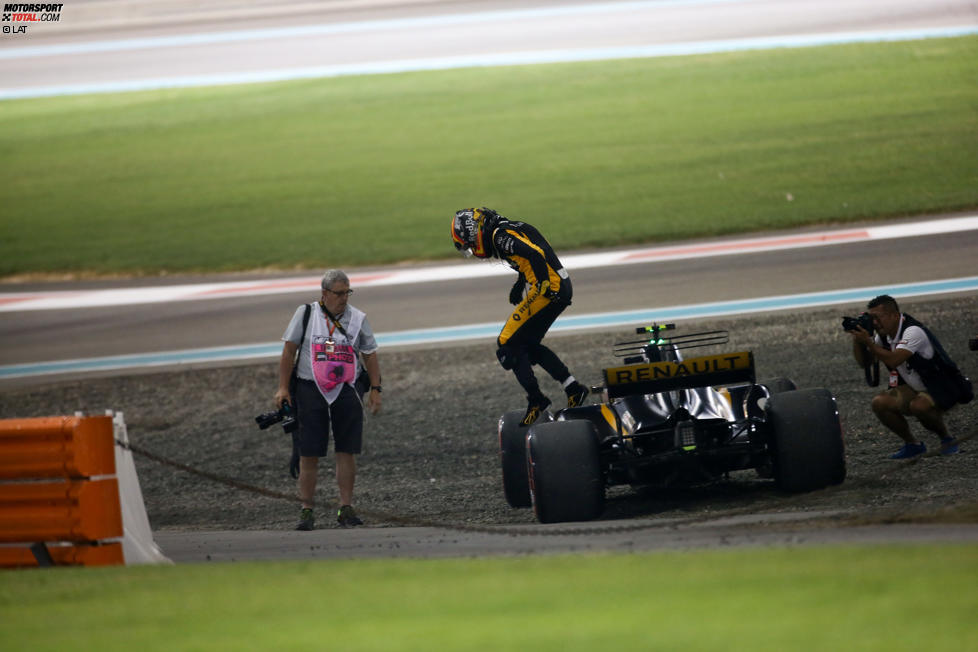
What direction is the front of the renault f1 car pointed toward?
away from the camera

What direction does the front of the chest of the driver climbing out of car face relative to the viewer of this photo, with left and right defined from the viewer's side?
facing to the left of the viewer

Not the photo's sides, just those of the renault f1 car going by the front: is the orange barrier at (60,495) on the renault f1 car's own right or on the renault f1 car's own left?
on the renault f1 car's own left

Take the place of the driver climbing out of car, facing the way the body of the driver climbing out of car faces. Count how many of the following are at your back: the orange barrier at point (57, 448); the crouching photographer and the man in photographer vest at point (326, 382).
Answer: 1

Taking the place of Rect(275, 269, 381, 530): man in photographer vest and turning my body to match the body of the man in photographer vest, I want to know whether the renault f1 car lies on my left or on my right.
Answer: on my left

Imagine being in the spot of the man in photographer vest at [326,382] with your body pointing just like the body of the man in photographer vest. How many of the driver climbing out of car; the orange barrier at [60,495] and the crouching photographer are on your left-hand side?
2

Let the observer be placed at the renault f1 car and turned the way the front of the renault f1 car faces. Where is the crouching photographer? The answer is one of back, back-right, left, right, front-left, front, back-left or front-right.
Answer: front-right

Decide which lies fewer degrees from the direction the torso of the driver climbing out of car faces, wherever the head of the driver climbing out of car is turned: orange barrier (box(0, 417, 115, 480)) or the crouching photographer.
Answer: the orange barrier

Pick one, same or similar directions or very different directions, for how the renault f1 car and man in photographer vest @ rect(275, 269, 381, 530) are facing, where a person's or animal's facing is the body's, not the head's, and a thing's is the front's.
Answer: very different directions

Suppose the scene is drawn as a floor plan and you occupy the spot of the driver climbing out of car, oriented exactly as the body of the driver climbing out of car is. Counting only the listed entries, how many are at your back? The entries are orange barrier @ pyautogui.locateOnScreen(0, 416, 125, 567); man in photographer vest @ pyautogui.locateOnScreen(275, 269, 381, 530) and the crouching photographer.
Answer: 1

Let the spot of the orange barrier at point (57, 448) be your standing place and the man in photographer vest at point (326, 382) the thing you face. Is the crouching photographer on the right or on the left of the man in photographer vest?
right

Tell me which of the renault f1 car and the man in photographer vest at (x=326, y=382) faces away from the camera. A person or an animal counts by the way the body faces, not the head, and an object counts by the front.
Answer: the renault f1 car
